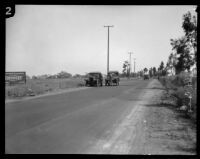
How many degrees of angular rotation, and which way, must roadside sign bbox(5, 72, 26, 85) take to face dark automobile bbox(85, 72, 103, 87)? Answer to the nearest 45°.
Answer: approximately 90° to its left
